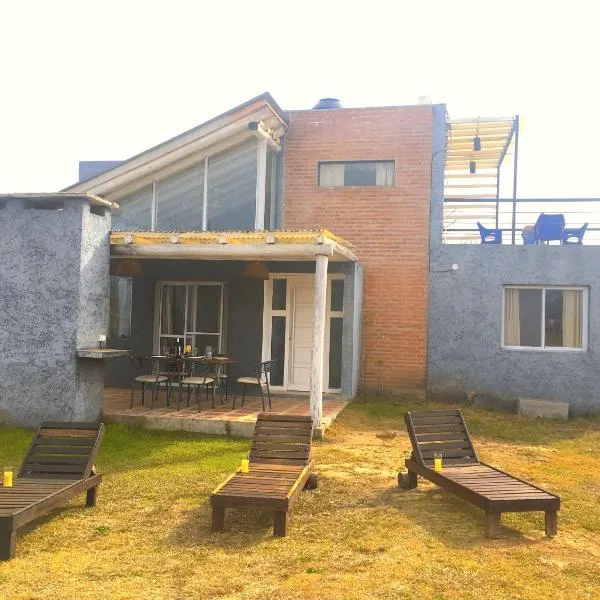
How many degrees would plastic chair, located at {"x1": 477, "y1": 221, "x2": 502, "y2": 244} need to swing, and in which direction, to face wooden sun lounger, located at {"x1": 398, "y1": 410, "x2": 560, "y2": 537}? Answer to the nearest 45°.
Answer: approximately 90° to its right

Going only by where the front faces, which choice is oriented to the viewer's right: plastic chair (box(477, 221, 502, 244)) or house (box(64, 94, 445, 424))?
the plastic chair

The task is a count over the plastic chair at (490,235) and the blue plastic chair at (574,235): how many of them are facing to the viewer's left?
1

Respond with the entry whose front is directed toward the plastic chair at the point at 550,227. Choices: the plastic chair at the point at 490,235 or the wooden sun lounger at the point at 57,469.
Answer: the plastic chair at the point at 490,235

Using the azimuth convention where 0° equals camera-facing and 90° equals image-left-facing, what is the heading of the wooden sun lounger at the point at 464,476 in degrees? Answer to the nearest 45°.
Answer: approximately 315°

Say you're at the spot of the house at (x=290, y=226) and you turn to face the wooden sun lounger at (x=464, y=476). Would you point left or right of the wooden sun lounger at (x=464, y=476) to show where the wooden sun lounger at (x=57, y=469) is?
right

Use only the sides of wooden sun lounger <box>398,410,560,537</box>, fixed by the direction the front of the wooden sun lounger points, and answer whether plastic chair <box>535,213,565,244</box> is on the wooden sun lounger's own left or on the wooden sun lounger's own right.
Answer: on the wooden sun lounger's own left

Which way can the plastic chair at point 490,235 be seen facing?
to the viewer's right

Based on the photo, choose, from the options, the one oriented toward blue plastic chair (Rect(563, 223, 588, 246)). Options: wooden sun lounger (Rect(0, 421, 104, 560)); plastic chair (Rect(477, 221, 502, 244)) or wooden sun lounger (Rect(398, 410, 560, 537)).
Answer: the plastic chair

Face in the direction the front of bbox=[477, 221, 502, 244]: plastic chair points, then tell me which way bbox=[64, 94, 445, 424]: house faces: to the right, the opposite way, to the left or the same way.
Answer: to the right

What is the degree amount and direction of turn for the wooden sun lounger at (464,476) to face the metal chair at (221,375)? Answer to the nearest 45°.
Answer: approximately 180°

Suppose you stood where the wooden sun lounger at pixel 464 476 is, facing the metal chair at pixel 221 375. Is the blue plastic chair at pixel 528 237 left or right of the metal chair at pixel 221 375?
right

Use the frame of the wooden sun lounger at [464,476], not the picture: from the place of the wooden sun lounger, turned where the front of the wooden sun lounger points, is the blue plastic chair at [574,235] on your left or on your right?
on your left

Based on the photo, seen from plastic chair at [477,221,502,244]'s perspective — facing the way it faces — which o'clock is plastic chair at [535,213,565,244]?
plastic chair at [535,213,565,244] is roughly at 12 o'clock from plastic chair at [477,221,502,244].

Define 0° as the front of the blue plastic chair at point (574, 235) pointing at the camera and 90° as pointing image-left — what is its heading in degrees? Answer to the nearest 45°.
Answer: approximately 90°

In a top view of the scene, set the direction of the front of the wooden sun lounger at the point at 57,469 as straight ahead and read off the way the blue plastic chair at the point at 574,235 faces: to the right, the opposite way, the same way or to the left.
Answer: to the right
